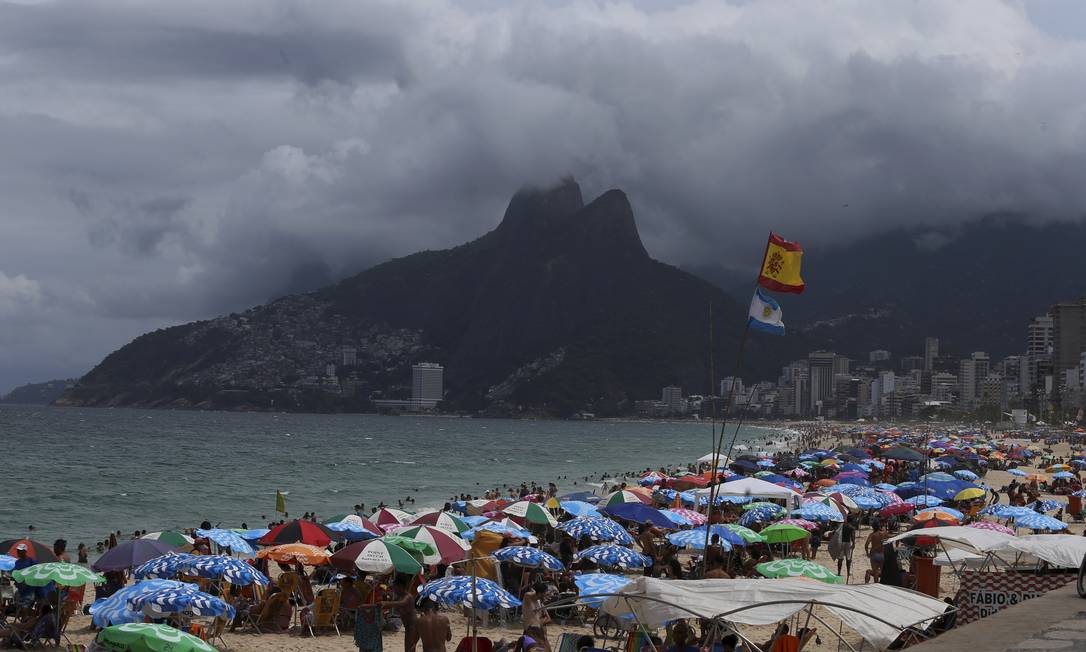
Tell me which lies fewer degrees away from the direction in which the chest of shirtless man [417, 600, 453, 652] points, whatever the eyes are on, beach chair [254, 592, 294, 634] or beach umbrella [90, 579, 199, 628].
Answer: the beach chair

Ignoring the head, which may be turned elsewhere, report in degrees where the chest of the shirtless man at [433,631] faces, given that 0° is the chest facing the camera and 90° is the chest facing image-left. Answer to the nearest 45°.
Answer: approximately 180°

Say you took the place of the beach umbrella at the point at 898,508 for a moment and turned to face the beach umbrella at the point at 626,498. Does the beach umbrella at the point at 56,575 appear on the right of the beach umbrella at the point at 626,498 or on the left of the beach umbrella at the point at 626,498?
left

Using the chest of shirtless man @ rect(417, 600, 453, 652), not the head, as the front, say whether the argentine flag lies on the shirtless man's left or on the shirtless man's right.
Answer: on the shirtless man's right

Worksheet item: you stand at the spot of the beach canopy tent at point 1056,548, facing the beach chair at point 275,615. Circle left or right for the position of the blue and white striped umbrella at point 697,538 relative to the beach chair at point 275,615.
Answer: right

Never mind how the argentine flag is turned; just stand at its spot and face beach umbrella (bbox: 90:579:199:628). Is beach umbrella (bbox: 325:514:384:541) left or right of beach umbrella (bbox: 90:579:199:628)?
right

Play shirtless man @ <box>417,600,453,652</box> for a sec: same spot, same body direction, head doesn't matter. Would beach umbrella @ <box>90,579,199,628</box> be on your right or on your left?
on your left

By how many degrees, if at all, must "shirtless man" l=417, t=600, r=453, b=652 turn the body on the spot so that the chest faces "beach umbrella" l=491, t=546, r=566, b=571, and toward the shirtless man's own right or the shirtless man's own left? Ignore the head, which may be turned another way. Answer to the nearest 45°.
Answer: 0° — they already face it

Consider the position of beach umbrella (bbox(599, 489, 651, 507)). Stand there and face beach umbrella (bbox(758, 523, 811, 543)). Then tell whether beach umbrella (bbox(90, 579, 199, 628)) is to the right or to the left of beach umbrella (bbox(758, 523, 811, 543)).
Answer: right

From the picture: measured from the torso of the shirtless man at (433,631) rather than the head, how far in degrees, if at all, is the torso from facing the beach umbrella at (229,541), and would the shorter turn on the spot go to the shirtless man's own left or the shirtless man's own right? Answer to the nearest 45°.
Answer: approximately 45° to the shirtless man's own left

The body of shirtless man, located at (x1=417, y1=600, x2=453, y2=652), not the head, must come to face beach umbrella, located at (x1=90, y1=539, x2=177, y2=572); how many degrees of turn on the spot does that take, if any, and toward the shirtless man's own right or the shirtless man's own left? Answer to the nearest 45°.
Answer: approximately 45° to the shirtless man's own left

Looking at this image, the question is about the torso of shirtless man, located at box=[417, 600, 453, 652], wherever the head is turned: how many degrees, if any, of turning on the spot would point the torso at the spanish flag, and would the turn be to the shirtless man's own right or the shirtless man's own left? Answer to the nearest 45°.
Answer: approximately 45° to the shirtless man's own right

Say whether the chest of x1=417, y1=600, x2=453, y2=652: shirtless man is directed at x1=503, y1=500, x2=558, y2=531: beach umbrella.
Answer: yes
